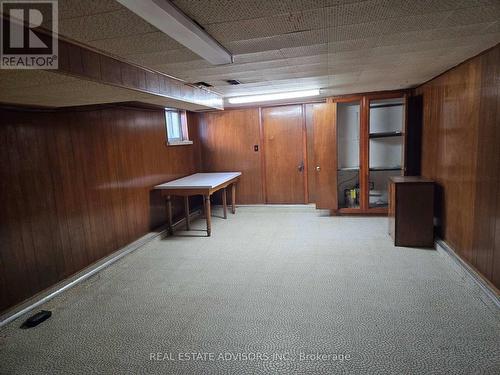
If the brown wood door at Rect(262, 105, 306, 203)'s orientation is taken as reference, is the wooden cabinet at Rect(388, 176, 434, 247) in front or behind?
in front

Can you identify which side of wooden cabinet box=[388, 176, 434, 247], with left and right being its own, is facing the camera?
left

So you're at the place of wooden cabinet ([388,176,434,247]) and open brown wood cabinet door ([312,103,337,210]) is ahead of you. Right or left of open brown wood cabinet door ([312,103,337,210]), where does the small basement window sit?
left

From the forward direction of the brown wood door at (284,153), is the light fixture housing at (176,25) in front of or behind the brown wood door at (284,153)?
in front

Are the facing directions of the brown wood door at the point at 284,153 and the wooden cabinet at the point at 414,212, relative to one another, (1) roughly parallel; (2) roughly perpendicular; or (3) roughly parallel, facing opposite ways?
roughly perpendicular

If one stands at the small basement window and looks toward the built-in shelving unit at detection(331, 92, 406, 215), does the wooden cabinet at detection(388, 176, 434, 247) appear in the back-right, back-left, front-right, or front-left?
front-right

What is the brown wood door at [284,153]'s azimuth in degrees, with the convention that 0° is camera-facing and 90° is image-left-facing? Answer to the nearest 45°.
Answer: approximately 0°

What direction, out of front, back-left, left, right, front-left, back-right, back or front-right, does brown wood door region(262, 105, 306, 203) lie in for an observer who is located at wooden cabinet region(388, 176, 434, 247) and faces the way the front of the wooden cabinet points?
front-right

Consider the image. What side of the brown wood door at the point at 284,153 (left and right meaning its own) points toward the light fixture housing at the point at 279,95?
front

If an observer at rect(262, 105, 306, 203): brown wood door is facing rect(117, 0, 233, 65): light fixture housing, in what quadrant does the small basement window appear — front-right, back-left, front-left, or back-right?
front-right
